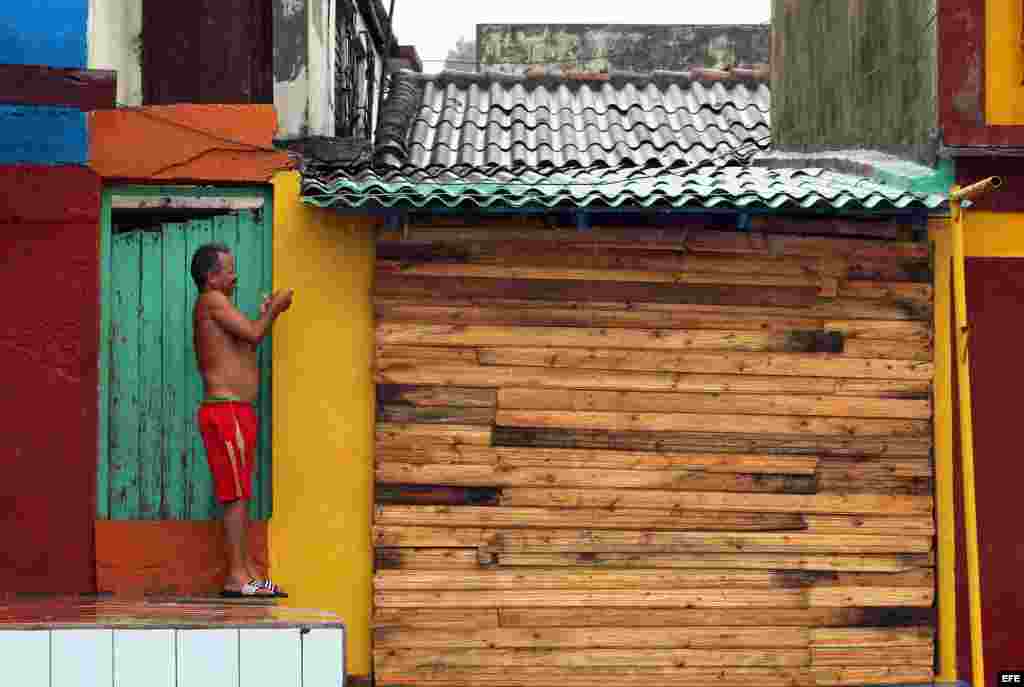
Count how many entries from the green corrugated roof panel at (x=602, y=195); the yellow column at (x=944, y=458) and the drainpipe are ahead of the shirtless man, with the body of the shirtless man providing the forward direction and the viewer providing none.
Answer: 3

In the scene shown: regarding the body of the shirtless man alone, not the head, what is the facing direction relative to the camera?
to the viewer's right

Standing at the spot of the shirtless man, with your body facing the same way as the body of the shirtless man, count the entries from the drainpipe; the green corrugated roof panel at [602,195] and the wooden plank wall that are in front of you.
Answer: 3

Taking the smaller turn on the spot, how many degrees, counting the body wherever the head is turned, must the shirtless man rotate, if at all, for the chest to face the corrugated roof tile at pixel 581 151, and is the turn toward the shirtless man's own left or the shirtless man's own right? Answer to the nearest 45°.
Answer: approximately 45° to the shirtless man's own left

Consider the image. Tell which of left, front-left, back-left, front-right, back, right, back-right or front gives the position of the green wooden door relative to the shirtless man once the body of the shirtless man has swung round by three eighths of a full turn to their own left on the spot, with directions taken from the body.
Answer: front

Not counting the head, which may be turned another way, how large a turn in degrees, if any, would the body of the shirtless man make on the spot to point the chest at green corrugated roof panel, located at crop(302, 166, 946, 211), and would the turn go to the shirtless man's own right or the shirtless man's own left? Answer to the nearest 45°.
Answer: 0° — they already face it

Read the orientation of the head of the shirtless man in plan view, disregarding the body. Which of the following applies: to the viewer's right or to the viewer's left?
to the viewer's right

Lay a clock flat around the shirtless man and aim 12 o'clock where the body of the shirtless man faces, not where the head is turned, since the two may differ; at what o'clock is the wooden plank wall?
The wooden plank wall is roughly at 12 o'clock from the shirtless man.

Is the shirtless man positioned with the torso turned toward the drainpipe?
yes

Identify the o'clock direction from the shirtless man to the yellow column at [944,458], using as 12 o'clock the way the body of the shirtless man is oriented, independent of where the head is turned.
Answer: The yellow column is roughly at 12 o'clock from the shirtless man.
